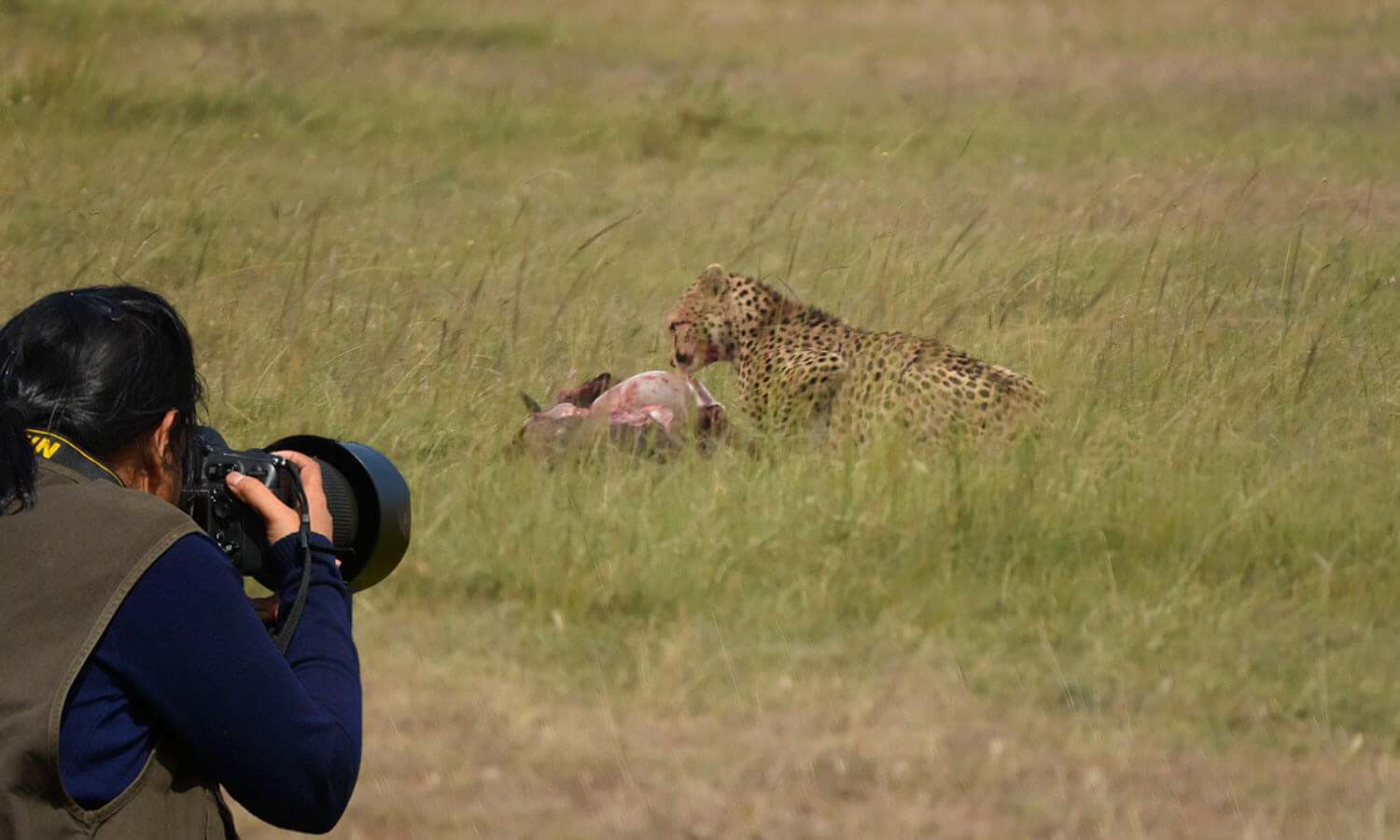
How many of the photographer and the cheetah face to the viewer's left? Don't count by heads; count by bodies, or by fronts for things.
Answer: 1

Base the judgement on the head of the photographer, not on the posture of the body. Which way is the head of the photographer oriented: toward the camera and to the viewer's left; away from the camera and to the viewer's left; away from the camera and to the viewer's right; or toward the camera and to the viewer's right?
away from the camera and to the viewer's right

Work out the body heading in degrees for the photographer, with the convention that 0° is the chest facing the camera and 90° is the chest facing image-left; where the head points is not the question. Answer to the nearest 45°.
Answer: approximately 225°

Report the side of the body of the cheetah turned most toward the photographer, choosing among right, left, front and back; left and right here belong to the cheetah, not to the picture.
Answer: left

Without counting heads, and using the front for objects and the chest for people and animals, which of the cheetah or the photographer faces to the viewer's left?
the cheetah

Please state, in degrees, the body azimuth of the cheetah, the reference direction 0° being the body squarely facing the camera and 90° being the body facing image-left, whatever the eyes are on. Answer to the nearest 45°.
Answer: approximately 90°

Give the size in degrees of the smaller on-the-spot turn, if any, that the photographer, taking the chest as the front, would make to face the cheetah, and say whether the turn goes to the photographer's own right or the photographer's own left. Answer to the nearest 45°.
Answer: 0° — they already face it
